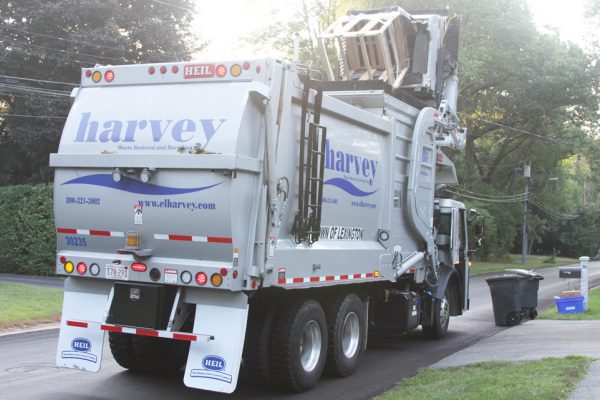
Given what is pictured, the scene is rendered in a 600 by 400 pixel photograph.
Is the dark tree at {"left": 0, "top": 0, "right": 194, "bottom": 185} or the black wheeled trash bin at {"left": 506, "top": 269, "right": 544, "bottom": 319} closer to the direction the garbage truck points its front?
the black wheeled trash bin

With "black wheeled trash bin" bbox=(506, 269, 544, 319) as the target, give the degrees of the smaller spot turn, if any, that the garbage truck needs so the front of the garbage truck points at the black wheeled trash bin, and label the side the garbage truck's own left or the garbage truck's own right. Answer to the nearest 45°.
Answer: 0° — it already faces it

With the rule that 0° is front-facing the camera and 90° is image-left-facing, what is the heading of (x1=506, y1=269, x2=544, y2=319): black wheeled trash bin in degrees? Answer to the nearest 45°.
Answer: approximately 90°

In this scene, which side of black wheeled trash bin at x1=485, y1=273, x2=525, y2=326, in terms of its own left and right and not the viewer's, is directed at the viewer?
left

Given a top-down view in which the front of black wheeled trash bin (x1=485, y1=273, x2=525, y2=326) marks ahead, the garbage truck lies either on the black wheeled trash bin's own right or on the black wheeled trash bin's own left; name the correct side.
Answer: on the black wheeled trash bin's own left

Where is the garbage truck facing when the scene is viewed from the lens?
facing away from the viewer and to the right of the viewer

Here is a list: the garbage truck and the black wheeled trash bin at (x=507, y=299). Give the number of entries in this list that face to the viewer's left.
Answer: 1

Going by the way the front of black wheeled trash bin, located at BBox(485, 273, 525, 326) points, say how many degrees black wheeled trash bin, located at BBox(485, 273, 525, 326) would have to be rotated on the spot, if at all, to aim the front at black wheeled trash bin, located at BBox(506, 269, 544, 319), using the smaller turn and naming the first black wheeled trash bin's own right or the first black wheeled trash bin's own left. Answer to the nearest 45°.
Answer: approximately 135° to the first black wheeled trash bin's own right
